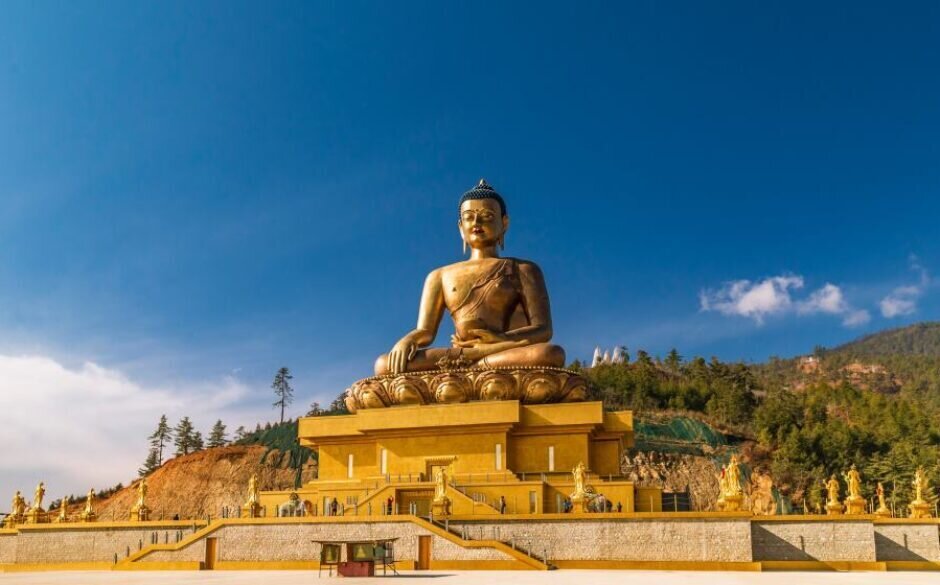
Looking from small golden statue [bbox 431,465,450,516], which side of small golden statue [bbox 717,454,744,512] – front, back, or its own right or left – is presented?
right

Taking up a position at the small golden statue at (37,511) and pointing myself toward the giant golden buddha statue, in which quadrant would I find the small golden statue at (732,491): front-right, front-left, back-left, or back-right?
front-right

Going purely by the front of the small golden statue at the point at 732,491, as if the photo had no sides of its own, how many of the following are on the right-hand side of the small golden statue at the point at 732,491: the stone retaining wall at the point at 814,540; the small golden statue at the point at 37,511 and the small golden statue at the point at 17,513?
2

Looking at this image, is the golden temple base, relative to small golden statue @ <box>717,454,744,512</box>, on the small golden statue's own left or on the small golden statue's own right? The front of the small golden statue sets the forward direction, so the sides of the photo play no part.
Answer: on the small golden statue's own right

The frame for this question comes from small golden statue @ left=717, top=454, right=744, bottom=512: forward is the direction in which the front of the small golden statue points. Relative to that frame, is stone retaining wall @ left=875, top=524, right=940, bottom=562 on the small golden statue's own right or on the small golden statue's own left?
on the small golden statue's own left

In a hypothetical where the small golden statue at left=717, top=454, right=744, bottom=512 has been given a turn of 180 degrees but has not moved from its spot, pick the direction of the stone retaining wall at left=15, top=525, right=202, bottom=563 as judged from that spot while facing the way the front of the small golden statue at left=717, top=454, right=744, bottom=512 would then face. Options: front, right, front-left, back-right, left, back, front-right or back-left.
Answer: left

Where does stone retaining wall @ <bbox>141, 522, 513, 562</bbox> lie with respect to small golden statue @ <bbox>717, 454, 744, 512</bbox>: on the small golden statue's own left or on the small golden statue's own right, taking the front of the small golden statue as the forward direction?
on the small golden statue's own right

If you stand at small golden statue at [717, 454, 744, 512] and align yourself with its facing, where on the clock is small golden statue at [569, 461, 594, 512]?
small golden statue at [569, 461, 594, 512] is roughly at 3 o'clock from small golden statue at [717, 454, 744, 512].

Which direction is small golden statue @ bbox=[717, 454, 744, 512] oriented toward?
toward the camera

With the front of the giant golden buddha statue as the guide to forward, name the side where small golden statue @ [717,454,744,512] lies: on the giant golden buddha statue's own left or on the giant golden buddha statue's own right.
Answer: on the giant golden buddha statue's own left

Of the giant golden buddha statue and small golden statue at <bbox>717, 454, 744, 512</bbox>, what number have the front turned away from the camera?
0

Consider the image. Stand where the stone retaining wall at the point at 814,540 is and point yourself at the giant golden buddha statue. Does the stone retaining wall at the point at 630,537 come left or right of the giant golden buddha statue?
left

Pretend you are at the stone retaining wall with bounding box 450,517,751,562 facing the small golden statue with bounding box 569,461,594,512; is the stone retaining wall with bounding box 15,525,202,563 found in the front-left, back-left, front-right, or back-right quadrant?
front-left

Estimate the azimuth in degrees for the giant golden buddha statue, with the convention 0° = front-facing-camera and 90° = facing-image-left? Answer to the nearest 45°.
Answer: approximately 45°

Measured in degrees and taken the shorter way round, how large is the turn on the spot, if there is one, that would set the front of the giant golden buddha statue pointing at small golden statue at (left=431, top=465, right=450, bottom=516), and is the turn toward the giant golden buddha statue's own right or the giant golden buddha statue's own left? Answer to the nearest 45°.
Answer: approximately 45° to the giant golden buddha statue's own left

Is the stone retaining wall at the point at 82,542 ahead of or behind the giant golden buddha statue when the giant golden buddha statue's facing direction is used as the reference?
ahead

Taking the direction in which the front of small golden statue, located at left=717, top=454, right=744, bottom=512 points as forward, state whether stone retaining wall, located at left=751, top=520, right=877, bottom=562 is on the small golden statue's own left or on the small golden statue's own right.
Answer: on the small golden statue's own left
